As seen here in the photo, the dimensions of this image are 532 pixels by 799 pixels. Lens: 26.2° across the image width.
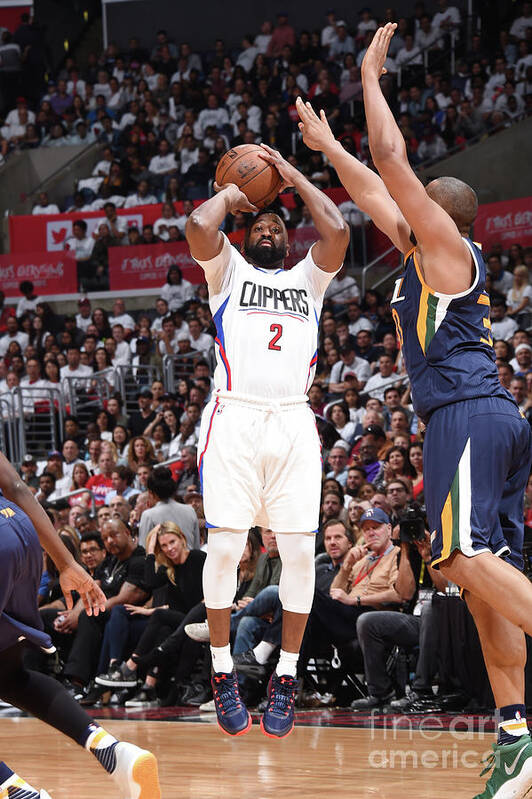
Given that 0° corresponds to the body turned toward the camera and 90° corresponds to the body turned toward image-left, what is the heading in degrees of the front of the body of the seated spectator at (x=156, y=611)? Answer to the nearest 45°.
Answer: approximately 45°

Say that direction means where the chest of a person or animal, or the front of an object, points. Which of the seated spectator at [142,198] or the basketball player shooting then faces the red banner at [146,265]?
the seated spectator

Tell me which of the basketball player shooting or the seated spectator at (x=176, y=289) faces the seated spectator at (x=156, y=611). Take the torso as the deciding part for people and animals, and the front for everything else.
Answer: the seated spectator at (x=176, y=289)

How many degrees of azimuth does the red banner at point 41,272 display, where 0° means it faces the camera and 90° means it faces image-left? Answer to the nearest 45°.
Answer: approximately 0°

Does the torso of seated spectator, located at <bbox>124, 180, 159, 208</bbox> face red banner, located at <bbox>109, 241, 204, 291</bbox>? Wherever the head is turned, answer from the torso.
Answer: yes

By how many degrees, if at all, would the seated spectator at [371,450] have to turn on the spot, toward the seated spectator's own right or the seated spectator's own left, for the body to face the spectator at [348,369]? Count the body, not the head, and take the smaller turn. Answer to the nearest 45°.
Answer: approximately 135° to the seated spectator's own right

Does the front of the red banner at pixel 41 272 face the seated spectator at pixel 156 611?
yes

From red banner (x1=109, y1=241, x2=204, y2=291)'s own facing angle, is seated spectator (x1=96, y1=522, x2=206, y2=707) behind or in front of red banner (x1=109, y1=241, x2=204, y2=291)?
in front

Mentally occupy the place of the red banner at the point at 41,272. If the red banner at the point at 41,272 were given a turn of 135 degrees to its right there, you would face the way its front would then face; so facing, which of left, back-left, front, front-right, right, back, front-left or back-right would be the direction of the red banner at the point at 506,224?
back

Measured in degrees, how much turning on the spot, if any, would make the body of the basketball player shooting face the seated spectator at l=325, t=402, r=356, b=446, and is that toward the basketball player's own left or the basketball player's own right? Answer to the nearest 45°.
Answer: approximately 180°

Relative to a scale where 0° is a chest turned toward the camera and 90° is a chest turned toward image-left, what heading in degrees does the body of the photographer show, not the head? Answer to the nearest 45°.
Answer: approximately 45°

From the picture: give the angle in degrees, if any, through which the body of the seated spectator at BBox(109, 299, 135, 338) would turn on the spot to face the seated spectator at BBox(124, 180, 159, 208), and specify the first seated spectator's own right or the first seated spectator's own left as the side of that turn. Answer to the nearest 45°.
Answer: approximately 180°

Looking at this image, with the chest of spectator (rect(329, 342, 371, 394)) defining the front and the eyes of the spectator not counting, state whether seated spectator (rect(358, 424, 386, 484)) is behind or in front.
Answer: in front
